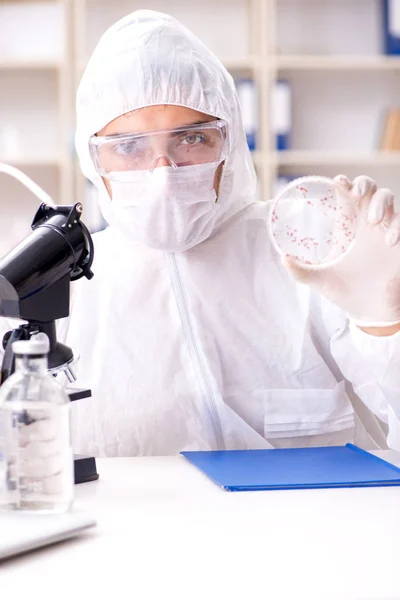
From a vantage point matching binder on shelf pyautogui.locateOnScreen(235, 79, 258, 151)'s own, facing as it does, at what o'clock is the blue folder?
The blue folder is roughly at 12 o'clock from the binder on shelf.

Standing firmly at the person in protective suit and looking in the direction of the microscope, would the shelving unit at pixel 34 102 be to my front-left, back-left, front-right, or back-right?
back-right

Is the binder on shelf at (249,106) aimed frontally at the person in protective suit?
yes

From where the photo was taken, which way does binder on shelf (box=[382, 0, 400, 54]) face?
toward the camera

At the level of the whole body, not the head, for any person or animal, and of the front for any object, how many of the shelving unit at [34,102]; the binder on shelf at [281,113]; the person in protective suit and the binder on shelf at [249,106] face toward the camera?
4

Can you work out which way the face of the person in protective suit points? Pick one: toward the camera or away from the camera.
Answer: toward the camera

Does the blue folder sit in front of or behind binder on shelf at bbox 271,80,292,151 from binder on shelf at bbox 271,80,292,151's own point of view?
in front

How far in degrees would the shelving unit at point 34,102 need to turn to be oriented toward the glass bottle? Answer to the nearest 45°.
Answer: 0° — it already faces it

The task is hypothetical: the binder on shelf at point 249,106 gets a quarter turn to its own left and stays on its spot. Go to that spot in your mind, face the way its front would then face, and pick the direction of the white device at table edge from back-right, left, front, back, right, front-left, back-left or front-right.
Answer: right

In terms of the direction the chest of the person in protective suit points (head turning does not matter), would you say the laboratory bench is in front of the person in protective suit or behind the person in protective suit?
in front

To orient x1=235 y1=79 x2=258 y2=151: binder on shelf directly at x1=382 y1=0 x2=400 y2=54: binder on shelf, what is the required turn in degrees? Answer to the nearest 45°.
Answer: approximately 90° to its left

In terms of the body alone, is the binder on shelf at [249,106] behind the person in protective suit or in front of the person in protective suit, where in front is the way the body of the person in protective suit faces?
behind

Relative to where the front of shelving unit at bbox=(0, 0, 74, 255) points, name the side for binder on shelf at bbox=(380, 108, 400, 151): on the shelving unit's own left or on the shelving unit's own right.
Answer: on the shelving unit's own left

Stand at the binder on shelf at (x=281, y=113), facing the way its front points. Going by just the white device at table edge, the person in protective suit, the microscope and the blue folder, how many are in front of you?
4

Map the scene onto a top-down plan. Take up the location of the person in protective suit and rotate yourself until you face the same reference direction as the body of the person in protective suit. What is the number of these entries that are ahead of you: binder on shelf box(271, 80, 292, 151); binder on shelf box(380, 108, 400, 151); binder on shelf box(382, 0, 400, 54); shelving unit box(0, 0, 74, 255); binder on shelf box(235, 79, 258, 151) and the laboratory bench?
1

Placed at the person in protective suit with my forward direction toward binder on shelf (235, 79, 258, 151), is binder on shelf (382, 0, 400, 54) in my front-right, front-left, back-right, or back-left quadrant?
front-right

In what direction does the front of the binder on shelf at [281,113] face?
toward the camera

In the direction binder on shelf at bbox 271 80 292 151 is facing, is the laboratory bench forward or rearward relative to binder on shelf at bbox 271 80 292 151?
forward
